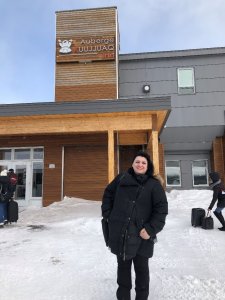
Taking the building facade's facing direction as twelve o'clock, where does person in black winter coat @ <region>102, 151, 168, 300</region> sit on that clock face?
The person in black winter coat is roughly at 12 o'clock from the building facade.

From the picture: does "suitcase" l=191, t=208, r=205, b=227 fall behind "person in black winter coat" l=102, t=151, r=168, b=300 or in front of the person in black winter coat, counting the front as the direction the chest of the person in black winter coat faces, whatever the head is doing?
behind

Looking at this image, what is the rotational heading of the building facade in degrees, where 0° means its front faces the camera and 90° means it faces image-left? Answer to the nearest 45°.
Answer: approximately 0°

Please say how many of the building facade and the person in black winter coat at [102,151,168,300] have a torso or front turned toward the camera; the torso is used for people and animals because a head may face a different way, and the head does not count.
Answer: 2

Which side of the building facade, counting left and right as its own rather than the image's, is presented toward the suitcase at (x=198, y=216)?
front

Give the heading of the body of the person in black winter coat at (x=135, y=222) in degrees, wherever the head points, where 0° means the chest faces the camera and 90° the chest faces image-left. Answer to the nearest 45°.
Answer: approximately 0°

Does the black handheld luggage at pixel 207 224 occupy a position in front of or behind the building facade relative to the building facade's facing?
in front

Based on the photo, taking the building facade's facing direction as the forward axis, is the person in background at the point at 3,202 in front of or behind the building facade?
in front

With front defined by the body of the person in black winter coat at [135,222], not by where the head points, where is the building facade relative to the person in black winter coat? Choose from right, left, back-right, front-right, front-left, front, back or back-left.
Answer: back

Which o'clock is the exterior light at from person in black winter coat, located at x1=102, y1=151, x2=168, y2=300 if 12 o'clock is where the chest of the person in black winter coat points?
The exterior light is roughly at 6 o'clock from the person in black winter coat.
